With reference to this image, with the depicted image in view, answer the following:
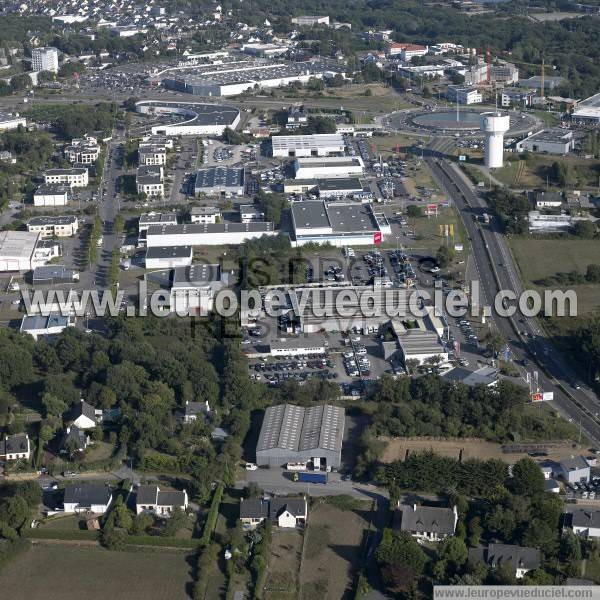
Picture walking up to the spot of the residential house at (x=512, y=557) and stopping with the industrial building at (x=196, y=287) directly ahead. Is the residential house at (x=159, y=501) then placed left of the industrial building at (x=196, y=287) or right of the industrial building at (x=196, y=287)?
left

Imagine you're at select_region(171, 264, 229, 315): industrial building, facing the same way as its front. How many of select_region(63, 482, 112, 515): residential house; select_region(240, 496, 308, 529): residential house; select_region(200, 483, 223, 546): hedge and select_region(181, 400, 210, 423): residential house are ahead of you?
4

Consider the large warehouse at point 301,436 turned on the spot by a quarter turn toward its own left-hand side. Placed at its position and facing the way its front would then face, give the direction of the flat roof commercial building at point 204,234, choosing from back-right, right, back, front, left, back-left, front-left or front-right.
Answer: left

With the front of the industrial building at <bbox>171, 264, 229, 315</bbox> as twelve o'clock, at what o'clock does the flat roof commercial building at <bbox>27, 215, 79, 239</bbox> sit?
The flat roof commercial building is roughly at 5 o'clock from the industrial building.

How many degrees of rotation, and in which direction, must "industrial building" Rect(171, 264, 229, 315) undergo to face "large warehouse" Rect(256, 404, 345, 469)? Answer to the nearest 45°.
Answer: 0° — it already faces it
